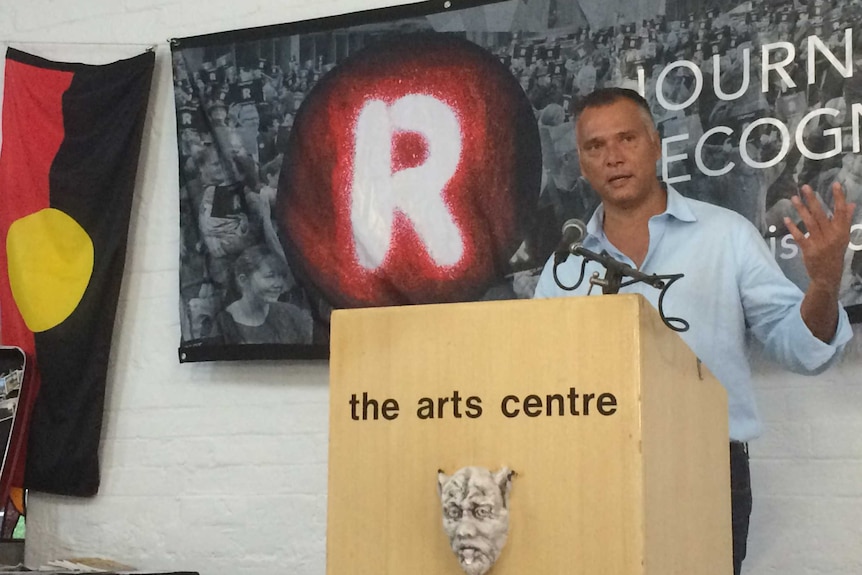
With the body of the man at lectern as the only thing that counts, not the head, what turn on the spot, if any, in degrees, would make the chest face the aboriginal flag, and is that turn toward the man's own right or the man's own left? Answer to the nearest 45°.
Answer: approximately 45° to the man's own right

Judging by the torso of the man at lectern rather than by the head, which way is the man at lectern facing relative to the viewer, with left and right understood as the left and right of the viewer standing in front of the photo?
facing the viewer and to the left of the viewer
